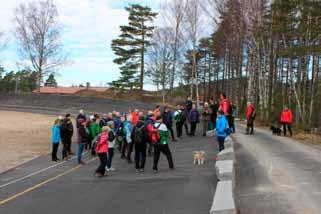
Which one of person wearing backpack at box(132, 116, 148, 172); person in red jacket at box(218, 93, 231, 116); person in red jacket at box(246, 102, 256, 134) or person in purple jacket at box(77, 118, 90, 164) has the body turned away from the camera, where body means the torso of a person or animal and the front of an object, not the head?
the person wearing backpack

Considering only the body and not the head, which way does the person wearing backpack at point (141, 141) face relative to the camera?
away from the camera

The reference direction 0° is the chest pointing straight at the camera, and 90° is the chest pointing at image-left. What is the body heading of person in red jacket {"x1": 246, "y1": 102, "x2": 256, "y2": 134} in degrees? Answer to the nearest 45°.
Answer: approximately 90°

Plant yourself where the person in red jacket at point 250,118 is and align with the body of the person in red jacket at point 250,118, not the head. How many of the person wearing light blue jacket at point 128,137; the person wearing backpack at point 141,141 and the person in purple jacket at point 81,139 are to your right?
0

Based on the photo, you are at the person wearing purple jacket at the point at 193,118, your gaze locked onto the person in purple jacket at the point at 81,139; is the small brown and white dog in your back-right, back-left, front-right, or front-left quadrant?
front-left

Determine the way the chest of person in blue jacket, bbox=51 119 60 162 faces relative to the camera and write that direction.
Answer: to the viewer's right

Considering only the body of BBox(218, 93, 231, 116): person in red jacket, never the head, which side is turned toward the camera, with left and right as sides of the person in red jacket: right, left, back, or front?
left

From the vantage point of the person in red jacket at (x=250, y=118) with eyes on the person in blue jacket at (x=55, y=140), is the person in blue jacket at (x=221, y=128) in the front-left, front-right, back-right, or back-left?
front-left

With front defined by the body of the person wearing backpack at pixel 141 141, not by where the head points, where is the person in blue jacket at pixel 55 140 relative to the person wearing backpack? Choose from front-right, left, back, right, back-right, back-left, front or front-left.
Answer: front-left

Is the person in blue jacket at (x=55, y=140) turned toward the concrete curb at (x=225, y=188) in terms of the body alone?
no
